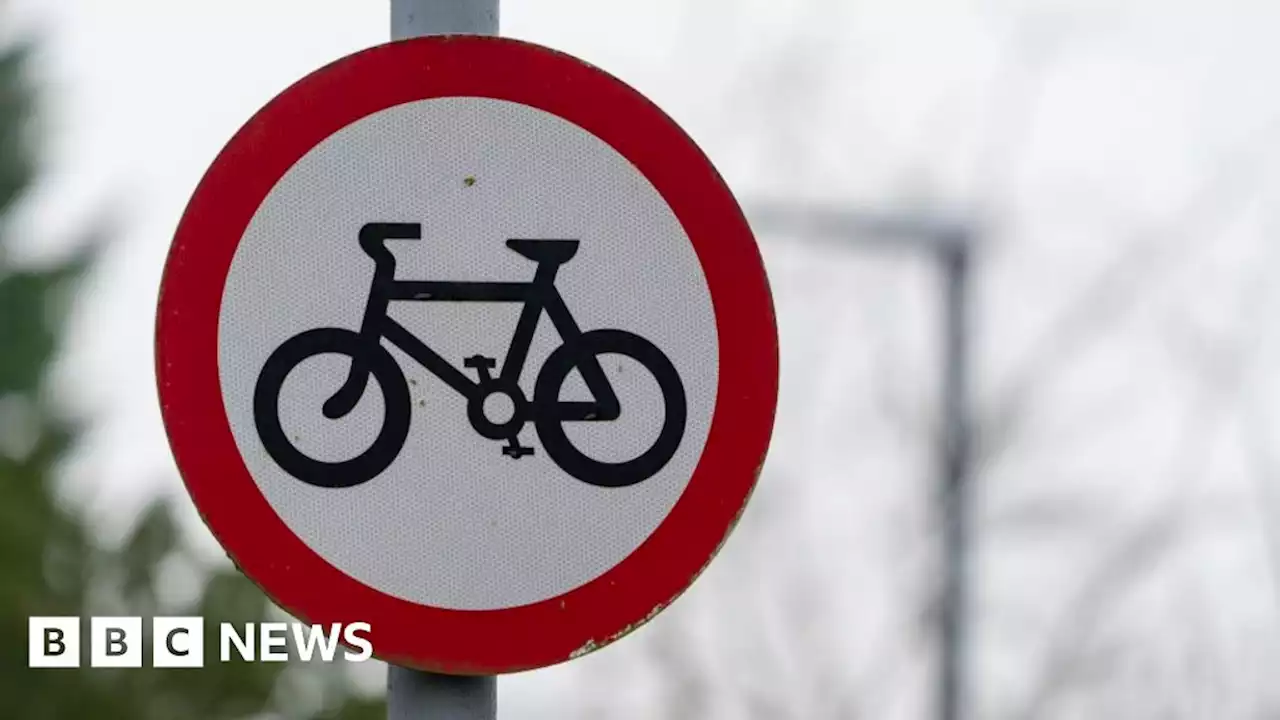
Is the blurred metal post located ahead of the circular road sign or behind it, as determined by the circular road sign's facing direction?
behind

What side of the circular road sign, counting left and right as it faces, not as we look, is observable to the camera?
front
